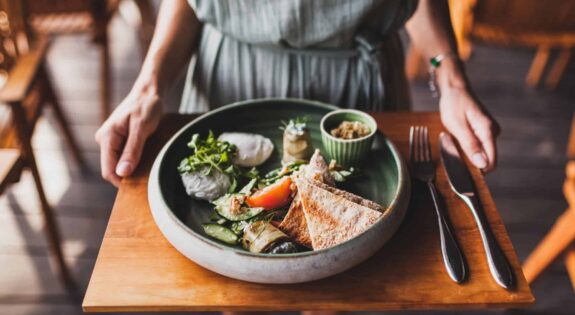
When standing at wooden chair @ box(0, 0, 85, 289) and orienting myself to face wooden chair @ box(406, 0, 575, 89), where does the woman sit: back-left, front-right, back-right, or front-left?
front-right

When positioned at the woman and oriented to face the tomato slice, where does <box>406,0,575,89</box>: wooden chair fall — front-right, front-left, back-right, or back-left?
back-left

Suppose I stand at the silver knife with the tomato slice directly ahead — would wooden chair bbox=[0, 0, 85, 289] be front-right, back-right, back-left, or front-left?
front-right

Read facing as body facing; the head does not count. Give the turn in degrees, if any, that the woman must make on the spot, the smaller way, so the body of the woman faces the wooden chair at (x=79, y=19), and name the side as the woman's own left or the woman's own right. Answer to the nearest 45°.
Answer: approximately 135° to the woman's own right

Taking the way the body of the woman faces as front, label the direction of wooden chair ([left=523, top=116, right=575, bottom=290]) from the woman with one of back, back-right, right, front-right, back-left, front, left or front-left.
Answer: left

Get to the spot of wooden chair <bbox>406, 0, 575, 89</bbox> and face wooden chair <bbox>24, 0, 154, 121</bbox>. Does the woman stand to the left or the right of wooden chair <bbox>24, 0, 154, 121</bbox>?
left

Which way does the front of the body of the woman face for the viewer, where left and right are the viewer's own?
facing the viewer

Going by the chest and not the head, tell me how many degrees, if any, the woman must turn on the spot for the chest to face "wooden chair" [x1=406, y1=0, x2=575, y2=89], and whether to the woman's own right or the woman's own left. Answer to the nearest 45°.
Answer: approximately 135° to the woman's own left
